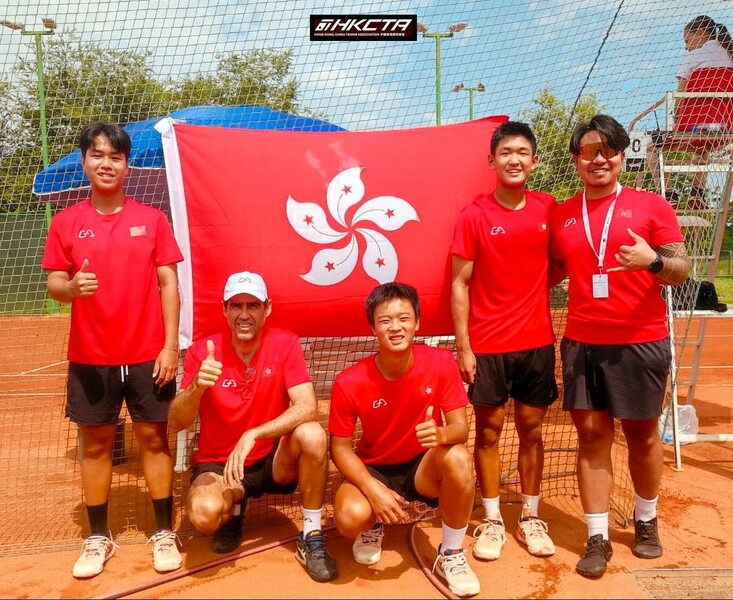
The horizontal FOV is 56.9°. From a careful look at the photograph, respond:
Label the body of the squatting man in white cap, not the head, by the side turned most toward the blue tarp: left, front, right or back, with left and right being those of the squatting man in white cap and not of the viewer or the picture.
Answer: back

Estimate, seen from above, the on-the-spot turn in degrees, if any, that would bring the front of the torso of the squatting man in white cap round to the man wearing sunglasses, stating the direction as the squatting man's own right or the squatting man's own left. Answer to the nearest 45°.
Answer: approximately 90° to the squatting man's own left

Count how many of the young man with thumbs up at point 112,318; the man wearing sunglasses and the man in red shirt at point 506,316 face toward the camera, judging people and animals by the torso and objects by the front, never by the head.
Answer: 3

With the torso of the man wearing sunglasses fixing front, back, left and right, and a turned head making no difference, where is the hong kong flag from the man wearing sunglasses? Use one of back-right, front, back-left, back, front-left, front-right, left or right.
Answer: right

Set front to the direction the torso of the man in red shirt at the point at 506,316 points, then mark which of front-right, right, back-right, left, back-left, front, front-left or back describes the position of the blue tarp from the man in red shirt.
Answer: back-right

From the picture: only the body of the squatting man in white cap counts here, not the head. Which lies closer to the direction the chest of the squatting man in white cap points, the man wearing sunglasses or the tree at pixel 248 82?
the man wearing sunglasses

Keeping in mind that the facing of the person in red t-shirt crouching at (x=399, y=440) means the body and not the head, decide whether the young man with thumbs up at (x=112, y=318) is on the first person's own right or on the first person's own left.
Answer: on the first person's own right

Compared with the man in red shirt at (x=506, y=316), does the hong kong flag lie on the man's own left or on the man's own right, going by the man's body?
on the man's own right

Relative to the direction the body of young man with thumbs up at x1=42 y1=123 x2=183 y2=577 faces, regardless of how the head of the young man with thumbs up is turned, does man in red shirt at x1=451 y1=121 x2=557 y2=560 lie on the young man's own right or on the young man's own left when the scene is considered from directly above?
on the young man's own left

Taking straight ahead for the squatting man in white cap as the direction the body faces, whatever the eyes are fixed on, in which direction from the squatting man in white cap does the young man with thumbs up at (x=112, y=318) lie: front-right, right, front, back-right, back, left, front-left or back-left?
right
